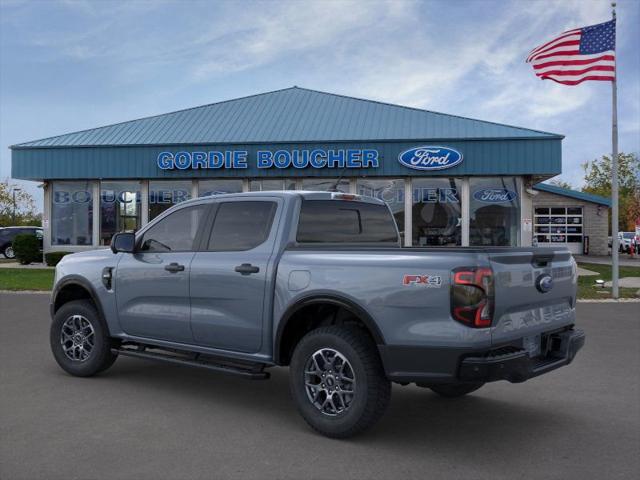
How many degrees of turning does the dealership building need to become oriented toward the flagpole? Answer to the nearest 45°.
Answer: approximately 45° to its left

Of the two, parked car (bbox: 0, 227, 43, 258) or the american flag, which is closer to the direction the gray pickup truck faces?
the parked car

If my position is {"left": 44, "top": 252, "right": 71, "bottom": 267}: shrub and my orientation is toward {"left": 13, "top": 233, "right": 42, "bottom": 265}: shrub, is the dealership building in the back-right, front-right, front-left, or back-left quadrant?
back-right

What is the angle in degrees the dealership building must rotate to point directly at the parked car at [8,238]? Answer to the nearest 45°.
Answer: approximately 135° to its right

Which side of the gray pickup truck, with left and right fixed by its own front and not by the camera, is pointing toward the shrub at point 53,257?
front

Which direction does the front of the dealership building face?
toward the camera

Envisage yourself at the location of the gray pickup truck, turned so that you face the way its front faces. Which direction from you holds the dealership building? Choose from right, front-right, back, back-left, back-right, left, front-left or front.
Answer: front-right

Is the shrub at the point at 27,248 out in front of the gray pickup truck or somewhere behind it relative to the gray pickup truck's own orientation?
in front

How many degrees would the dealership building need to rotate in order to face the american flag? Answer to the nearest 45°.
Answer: approximately 45° to its left

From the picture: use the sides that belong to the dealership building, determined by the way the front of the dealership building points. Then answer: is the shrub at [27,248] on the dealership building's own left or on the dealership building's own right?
on the dealership building's own right

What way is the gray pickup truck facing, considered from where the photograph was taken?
facing away from the viewer and to the left of the viewer

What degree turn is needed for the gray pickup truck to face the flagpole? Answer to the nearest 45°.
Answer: approximately 90° to its right

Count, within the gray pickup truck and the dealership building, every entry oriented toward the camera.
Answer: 1
